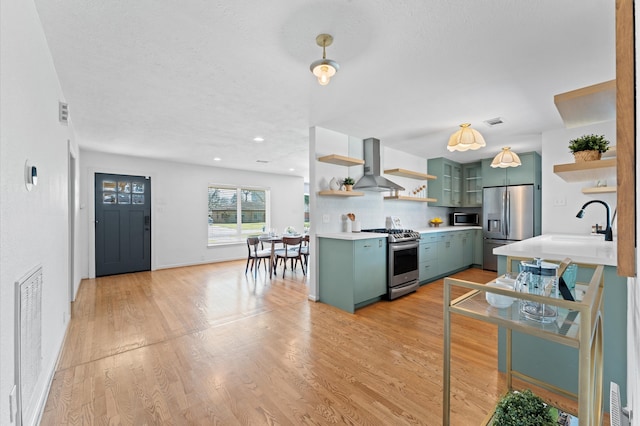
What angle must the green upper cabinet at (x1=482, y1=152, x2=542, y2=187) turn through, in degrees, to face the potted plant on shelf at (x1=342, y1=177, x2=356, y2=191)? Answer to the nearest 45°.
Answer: approximately 45° to its right

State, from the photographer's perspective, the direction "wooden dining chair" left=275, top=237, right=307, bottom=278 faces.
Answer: facing away from the viewer and to the left of the viewer

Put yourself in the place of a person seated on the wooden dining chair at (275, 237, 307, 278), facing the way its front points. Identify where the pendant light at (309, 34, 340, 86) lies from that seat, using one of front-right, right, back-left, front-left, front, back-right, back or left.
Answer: back-left

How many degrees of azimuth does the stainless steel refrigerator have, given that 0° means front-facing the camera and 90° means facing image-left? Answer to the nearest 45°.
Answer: approximately 0°

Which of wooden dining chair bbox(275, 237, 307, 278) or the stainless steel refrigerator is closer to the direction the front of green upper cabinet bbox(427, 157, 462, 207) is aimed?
the stainless steel refrigerator

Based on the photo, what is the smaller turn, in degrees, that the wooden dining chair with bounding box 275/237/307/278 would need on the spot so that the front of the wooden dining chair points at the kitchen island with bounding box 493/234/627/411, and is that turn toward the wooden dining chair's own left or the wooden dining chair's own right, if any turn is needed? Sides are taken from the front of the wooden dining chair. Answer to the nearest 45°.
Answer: approximately 180°

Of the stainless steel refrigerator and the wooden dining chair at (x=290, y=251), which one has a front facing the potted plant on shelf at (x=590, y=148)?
the stainless steel refrigerator

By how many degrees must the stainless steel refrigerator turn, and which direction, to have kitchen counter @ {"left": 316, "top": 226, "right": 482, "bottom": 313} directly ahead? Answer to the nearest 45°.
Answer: approximately 45° to its right

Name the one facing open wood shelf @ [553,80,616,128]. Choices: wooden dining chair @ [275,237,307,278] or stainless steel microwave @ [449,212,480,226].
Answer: the stainless steel microwave

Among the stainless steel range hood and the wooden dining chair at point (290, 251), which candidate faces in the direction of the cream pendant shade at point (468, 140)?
the stainless steel range hood

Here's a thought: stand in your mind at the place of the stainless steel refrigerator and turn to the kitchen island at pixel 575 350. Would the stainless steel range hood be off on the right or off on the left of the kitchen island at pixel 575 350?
right
